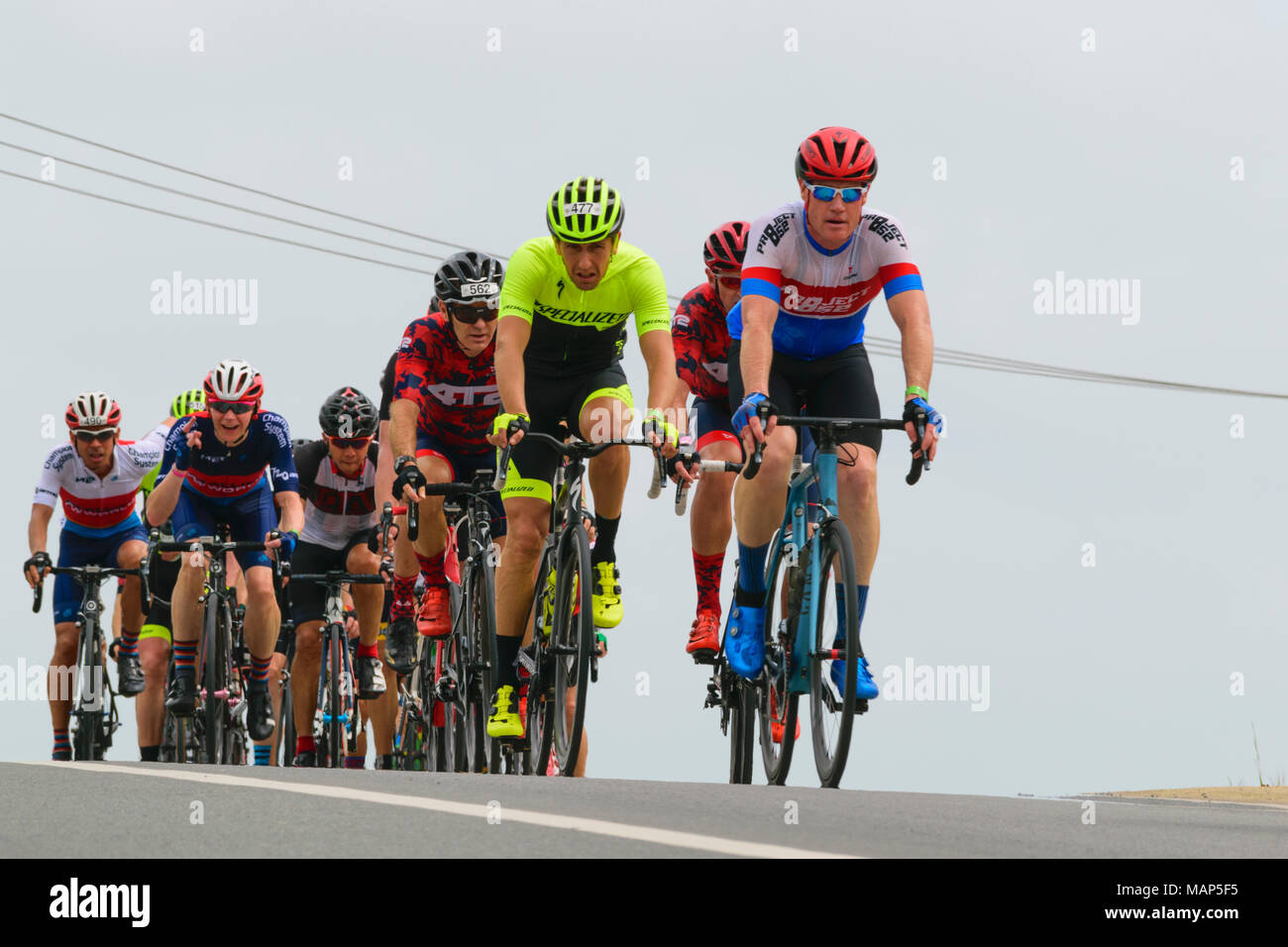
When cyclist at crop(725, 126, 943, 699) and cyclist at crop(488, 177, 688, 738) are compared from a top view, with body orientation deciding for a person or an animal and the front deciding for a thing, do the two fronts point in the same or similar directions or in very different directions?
same or similar directions

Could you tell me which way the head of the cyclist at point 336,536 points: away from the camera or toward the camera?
toward the camera

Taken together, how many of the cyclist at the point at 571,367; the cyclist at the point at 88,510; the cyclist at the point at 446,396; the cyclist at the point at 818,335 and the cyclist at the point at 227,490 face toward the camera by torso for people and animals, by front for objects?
5

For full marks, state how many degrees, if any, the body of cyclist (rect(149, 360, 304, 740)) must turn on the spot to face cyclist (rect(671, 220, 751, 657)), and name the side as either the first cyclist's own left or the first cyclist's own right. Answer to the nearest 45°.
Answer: approximately 45° to the first cyclist's own left

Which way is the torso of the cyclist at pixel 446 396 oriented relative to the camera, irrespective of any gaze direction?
toward the camera

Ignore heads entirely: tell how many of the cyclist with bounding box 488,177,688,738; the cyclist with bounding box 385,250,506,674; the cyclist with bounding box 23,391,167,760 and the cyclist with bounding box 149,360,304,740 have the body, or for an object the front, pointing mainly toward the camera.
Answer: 4

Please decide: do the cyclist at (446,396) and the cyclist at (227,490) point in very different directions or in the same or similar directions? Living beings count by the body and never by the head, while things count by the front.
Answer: same or similar directions

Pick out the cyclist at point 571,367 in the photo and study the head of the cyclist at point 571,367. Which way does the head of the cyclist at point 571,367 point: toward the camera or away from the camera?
toward the camera

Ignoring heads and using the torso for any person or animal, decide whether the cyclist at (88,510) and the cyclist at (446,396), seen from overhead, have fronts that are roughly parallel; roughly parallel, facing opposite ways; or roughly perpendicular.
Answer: roughly parallel

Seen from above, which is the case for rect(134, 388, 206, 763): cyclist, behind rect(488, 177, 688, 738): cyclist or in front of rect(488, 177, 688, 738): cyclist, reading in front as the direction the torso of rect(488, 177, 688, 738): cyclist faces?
behind

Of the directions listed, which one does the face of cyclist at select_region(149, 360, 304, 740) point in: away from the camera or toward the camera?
toward the camera

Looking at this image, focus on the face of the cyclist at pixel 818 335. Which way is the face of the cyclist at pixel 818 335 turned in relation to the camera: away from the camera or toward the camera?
toward the camera

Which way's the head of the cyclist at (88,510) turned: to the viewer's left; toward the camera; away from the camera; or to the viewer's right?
toward the camera

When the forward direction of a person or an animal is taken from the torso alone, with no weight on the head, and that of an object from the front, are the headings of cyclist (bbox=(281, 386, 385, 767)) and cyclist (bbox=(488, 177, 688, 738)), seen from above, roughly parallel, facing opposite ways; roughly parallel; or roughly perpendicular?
roughly parallel

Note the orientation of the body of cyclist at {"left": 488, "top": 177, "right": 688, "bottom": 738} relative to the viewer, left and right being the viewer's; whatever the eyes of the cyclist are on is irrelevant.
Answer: facing the viewer

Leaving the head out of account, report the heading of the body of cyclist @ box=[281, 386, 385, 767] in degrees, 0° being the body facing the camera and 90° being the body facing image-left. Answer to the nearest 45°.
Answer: approximately 0°
